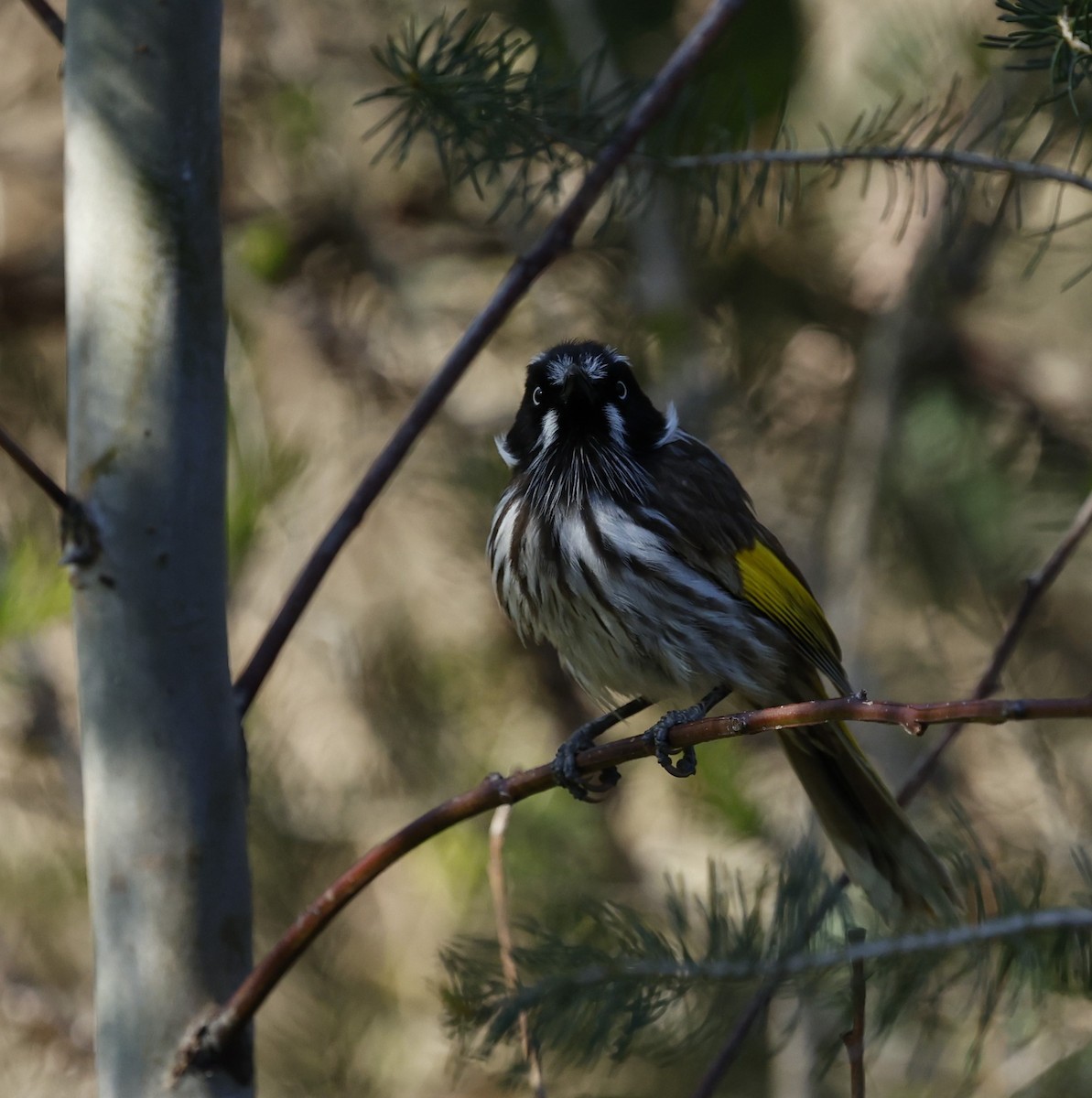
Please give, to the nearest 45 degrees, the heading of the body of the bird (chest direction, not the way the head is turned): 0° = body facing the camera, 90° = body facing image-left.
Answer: approximately 45°

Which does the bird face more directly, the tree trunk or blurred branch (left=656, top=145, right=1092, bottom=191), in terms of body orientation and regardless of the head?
the tree trunk

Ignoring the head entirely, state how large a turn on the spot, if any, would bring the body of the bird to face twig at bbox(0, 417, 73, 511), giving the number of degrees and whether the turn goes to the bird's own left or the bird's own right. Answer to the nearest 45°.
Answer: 0° — it already faces it
